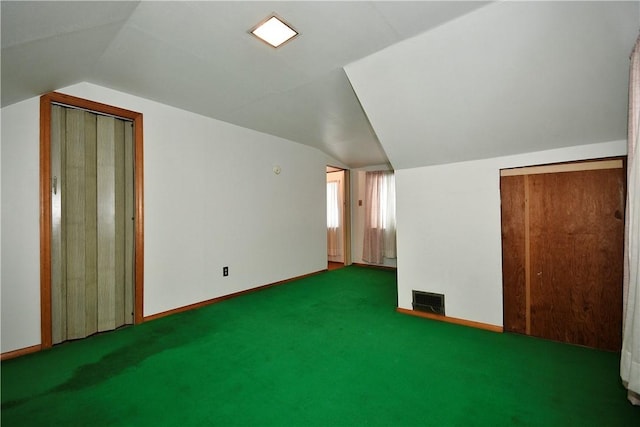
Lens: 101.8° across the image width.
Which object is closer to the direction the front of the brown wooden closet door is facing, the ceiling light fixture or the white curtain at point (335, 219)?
the ceiling light fixture

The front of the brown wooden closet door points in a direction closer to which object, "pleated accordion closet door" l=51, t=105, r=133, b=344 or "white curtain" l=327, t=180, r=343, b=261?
the pleated accordion closet door

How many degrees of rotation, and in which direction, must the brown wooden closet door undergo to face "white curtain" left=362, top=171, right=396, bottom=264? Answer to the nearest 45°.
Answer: approximately 90° to its right

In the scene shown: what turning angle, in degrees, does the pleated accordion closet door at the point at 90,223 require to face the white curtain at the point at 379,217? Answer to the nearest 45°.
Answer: approximately 45° to its left

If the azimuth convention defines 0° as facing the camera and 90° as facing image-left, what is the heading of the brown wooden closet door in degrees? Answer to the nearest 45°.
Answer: approximately 45°

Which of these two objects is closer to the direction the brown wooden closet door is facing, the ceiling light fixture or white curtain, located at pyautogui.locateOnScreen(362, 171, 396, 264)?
the ceiling light fixture

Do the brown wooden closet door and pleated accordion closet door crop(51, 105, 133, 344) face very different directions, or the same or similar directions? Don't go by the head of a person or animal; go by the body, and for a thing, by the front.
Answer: very different directions

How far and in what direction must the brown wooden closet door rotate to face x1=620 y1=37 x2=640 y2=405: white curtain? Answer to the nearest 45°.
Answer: approximately 45° to its left

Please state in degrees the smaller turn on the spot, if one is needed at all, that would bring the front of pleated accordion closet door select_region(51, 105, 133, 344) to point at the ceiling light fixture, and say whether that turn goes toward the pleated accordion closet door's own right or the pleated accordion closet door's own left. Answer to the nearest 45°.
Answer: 0° — it already faces it
